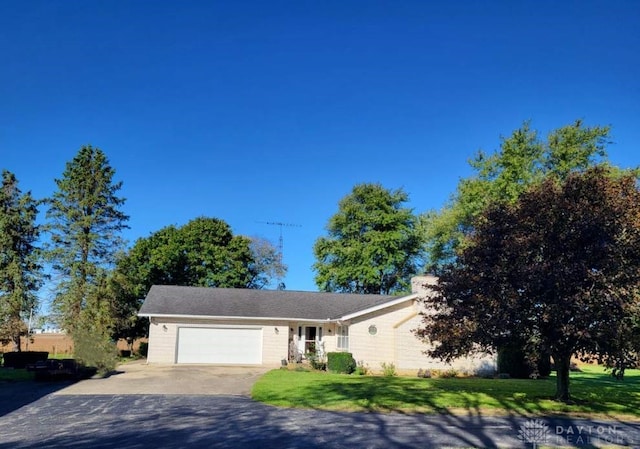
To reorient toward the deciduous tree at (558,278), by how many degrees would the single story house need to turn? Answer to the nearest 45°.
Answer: approximately 45° to its left

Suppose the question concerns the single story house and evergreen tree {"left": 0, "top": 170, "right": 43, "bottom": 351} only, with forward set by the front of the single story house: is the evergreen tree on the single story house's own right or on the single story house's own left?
on the single story house's own right

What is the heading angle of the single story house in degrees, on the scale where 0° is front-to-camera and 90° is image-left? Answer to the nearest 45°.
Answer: approximately 0°

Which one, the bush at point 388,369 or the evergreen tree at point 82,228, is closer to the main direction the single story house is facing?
the bush

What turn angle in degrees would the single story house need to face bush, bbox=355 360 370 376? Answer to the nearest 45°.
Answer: approximately 45° to its left

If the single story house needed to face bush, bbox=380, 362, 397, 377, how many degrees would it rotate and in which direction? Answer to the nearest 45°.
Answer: approximately 45° to its left

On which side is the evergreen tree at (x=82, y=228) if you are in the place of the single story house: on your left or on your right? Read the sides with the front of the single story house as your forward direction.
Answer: on your right

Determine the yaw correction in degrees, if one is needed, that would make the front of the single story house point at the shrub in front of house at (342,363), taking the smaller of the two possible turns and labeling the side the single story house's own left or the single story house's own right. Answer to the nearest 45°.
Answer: approximately 45° to the single story house's own left
